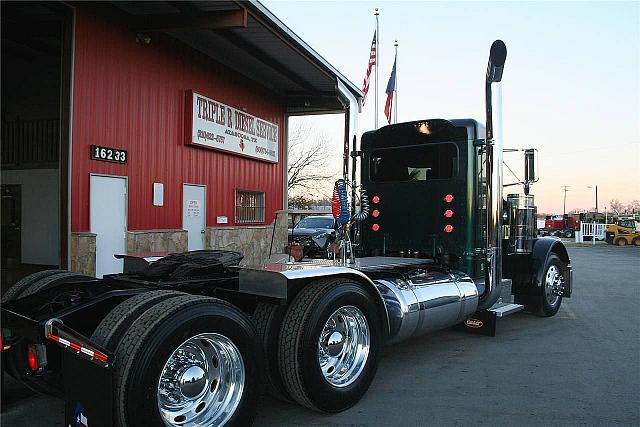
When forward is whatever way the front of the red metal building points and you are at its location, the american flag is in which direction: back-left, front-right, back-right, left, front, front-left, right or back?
left

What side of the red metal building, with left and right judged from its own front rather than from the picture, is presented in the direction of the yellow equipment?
left

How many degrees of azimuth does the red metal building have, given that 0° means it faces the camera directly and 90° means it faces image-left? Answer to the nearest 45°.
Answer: approximately 315°

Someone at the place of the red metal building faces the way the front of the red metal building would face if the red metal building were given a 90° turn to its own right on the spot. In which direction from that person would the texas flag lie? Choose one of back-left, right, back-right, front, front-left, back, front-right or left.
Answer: back
